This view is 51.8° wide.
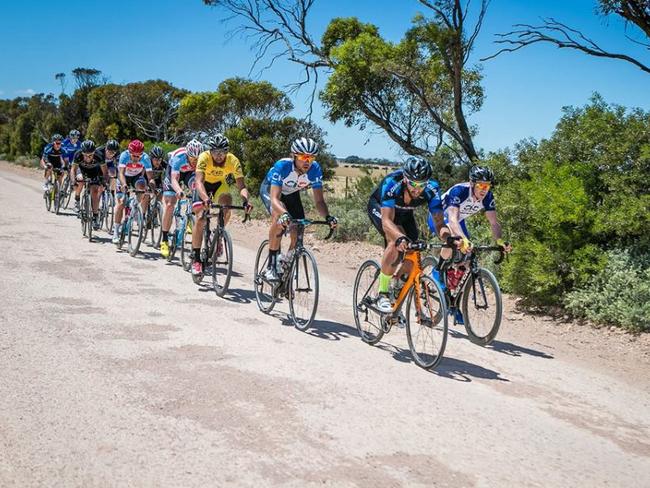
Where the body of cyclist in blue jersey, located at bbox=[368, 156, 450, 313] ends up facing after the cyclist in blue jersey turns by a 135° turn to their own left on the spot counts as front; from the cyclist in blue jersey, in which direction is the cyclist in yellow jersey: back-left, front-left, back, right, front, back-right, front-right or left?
front-left

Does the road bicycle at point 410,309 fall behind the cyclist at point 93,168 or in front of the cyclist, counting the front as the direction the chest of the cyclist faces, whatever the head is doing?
in front

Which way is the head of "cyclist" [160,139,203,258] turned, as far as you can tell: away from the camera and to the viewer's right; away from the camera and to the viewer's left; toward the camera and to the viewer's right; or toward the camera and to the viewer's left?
toward the camera and to the viewer's right

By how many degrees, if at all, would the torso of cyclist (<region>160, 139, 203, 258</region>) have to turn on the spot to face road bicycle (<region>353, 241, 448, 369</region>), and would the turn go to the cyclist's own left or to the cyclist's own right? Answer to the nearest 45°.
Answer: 0° — they already face it

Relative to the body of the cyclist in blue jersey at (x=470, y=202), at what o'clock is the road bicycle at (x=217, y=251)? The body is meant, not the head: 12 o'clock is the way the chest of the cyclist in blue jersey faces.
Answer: The road bicycle is roughly at 5 o'clock from the cyclist in blue jersey.

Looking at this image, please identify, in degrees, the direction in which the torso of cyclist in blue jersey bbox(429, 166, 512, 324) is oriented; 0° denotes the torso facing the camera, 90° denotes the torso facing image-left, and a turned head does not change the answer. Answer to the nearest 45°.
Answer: approximately 315°

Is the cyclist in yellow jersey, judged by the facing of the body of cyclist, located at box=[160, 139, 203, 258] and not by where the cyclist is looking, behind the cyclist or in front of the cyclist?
in front

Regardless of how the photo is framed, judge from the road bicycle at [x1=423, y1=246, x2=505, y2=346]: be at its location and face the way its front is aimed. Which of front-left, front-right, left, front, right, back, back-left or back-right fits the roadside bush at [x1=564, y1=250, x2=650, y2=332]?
left

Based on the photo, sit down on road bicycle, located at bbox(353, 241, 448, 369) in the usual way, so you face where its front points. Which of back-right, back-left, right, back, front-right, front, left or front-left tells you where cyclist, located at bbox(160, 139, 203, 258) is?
back

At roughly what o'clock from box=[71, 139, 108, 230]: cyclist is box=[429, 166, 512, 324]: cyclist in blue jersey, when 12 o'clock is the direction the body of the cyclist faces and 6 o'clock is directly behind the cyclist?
The cyclist in blue jersey is roughly at 11 o'clock from the cyclist.

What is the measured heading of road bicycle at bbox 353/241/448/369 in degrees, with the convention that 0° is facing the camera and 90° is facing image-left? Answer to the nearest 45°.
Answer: approximately 315°

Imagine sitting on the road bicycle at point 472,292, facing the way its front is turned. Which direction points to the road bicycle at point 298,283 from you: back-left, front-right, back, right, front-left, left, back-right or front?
back-right

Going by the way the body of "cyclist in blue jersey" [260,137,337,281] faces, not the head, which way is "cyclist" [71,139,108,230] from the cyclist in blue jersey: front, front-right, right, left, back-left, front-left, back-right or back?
back

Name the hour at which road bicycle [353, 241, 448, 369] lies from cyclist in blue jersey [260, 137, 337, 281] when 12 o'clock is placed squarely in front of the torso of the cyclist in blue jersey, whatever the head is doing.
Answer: The road bicycle is roughly at 12 o'clock from the cyclist in blue jersey.

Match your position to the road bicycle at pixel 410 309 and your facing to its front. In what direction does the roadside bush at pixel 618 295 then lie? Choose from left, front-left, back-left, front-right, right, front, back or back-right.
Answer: left

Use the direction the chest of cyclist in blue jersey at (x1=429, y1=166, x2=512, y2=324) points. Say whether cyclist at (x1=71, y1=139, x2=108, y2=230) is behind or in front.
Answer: behind
